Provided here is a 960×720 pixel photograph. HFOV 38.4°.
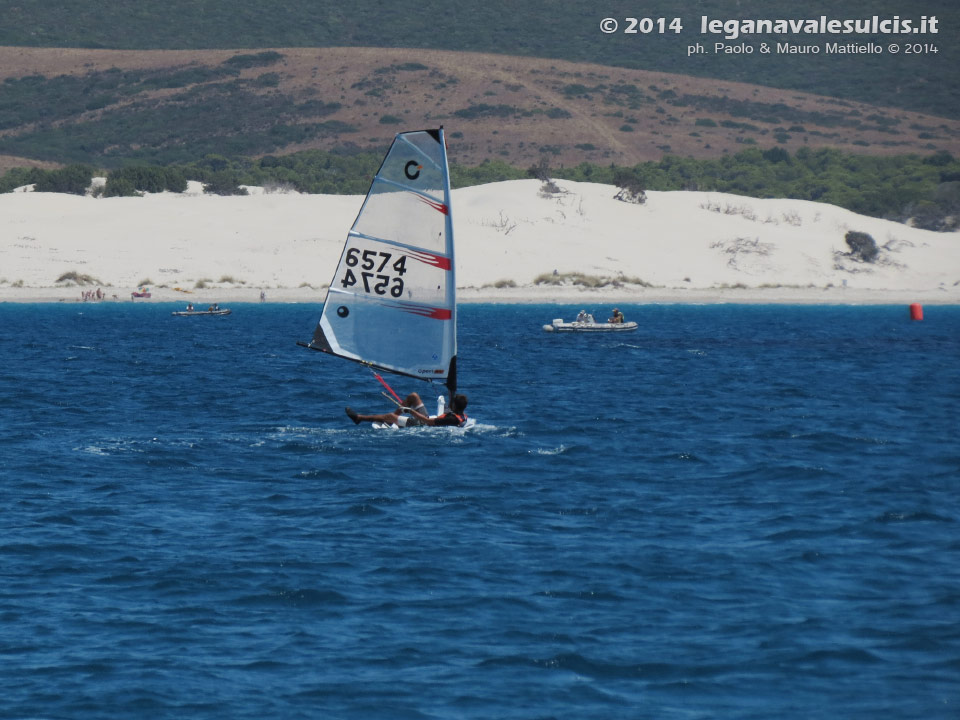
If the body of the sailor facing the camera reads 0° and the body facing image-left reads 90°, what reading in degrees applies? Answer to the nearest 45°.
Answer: approximately 90°
